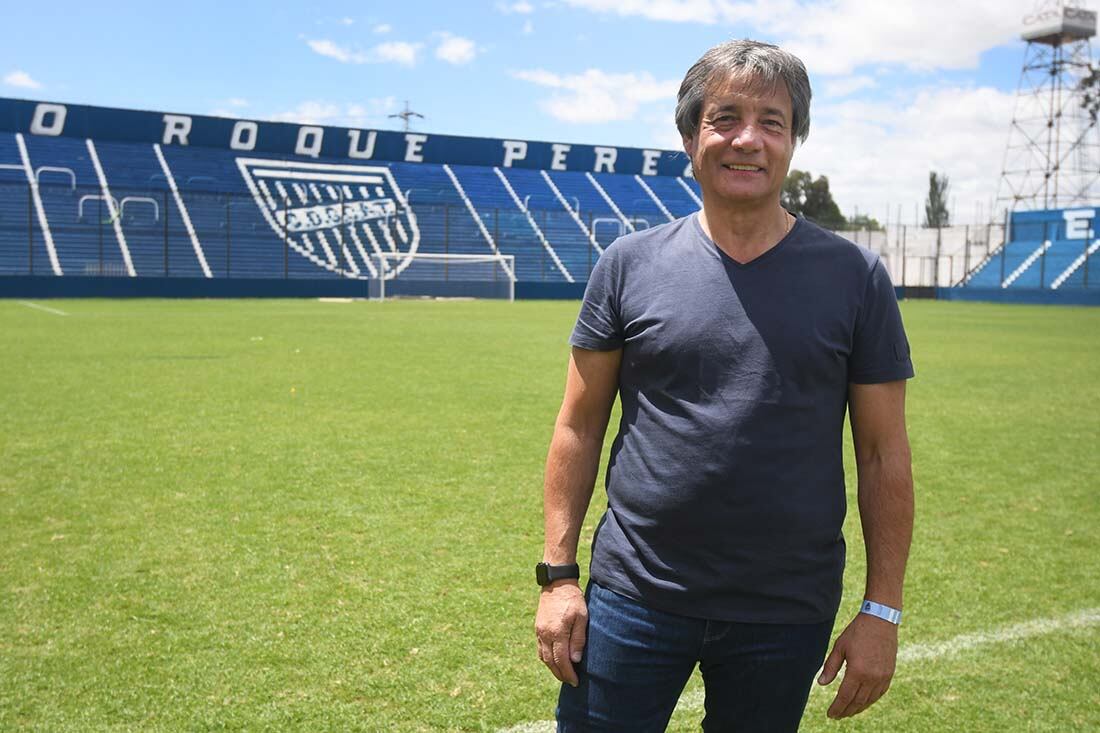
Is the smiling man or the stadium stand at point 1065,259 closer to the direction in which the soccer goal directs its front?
the smiling man

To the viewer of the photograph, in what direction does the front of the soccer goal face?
facing the viewer

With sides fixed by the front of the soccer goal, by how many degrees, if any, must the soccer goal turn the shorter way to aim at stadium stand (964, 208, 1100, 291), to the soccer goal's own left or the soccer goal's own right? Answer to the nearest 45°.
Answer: approximately 90° to the soccer goal's own left

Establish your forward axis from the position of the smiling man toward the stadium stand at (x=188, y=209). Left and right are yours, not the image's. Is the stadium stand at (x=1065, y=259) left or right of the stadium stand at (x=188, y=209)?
right

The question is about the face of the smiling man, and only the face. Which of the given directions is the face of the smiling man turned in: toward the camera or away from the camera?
toward the camera

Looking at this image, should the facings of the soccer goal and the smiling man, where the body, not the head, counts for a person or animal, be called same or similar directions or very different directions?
same or similar directions

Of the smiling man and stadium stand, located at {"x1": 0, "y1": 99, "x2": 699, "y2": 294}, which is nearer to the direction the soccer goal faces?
the smiling man

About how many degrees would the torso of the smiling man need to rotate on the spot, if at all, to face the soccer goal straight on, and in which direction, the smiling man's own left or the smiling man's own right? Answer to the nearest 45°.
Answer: approximately 180°

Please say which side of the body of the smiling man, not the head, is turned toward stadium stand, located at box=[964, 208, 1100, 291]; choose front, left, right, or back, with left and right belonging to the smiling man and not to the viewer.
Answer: back

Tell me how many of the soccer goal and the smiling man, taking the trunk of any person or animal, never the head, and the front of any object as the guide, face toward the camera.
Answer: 2

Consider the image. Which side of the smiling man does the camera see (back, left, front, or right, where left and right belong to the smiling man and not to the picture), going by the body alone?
front

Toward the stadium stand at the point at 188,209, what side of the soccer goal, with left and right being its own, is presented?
right

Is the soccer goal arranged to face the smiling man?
yes
